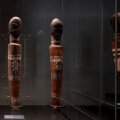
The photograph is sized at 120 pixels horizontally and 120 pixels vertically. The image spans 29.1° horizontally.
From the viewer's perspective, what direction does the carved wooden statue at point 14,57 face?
toward the camera
